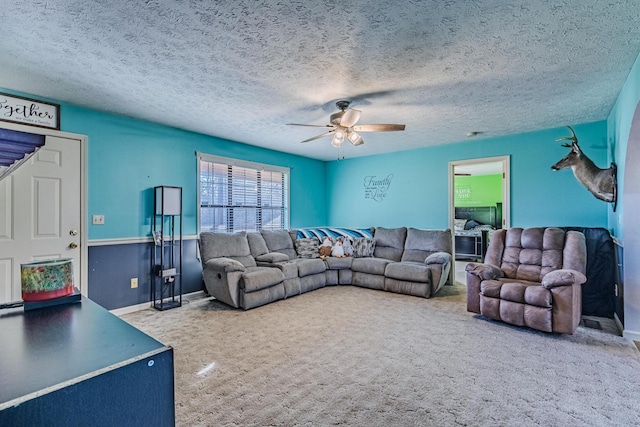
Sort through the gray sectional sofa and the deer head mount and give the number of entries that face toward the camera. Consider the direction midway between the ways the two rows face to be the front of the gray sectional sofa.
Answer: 1

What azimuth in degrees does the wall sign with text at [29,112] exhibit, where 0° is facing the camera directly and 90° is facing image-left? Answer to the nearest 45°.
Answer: approximately 315°

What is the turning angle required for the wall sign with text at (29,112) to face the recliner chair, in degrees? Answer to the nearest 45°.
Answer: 0° — it already faces it

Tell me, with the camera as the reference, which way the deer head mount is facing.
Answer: facing to the left of the viewer

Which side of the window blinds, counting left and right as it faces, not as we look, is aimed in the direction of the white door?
right

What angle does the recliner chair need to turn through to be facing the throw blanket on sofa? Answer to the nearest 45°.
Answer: approximately 45° to its right
